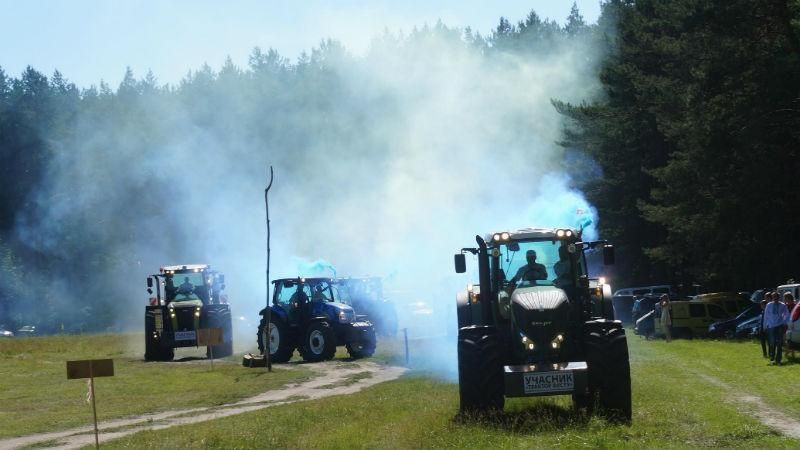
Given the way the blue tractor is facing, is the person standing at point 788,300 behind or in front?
in front

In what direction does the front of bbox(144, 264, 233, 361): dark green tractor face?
toward the camera

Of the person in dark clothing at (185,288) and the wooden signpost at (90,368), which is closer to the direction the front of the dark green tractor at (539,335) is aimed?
the wooden signpost

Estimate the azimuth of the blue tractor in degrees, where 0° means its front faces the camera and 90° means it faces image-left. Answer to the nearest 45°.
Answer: approximately 315°

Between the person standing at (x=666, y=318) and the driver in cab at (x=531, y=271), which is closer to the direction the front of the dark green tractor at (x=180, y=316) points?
the driver in cab

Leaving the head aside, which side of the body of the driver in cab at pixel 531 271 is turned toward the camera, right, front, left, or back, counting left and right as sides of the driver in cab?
front

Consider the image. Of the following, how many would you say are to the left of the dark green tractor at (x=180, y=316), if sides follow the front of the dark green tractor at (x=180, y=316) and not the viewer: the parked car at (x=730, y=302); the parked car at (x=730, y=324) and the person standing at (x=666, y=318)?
3

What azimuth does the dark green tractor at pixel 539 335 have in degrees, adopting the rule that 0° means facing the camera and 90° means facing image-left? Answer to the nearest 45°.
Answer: approximately 0°

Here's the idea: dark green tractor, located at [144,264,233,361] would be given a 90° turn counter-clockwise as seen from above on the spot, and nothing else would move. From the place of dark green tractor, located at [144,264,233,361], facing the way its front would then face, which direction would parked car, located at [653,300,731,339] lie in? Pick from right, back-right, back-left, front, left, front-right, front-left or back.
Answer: front

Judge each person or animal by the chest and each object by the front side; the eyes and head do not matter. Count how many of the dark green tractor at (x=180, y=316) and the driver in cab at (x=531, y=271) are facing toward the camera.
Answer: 2

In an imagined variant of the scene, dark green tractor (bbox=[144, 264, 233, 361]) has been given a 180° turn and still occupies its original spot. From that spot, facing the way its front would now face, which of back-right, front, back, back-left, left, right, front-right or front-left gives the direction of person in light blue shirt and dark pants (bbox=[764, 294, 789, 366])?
back-right
